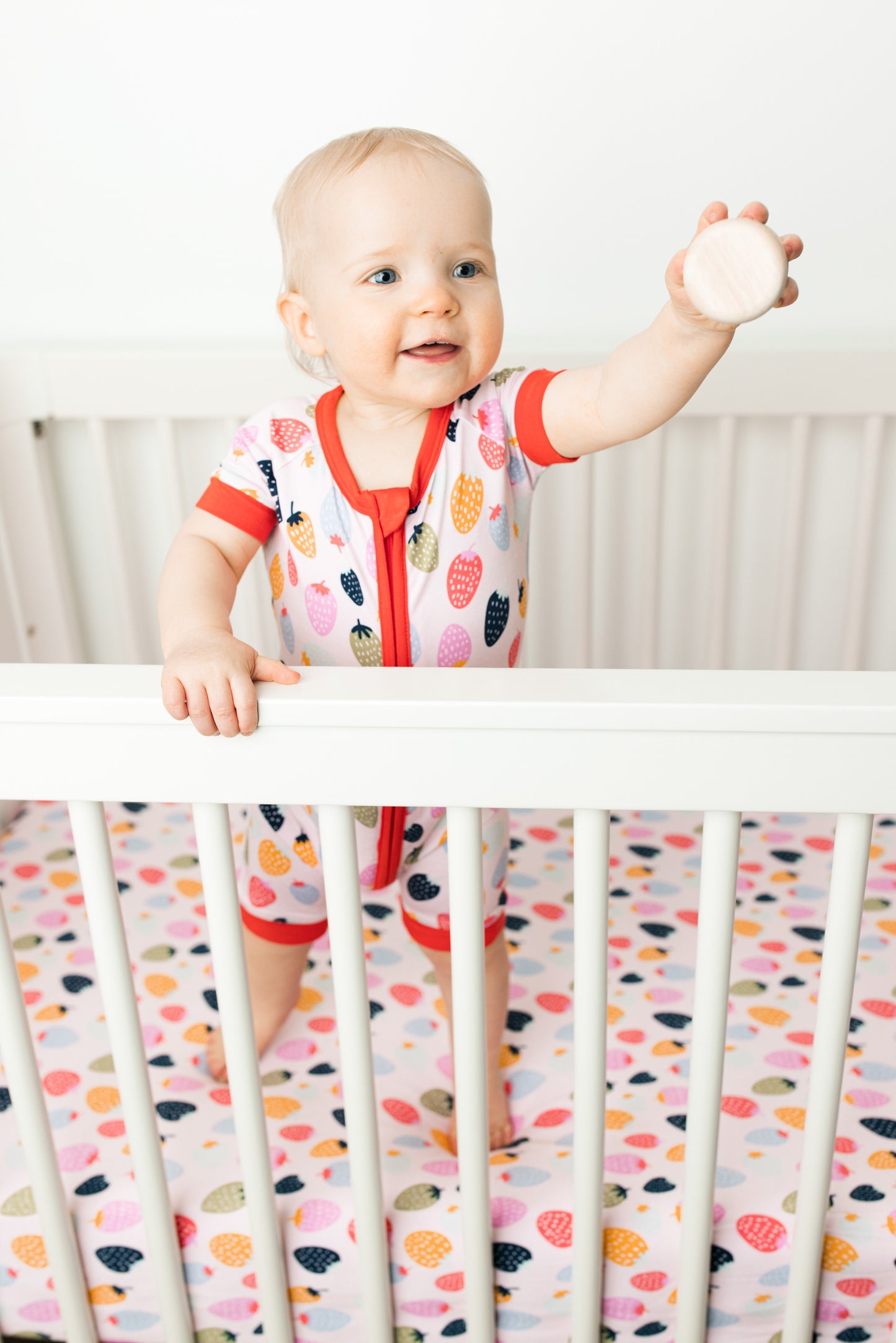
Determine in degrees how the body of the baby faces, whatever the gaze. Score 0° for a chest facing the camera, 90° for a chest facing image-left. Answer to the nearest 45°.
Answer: approximately 0°
